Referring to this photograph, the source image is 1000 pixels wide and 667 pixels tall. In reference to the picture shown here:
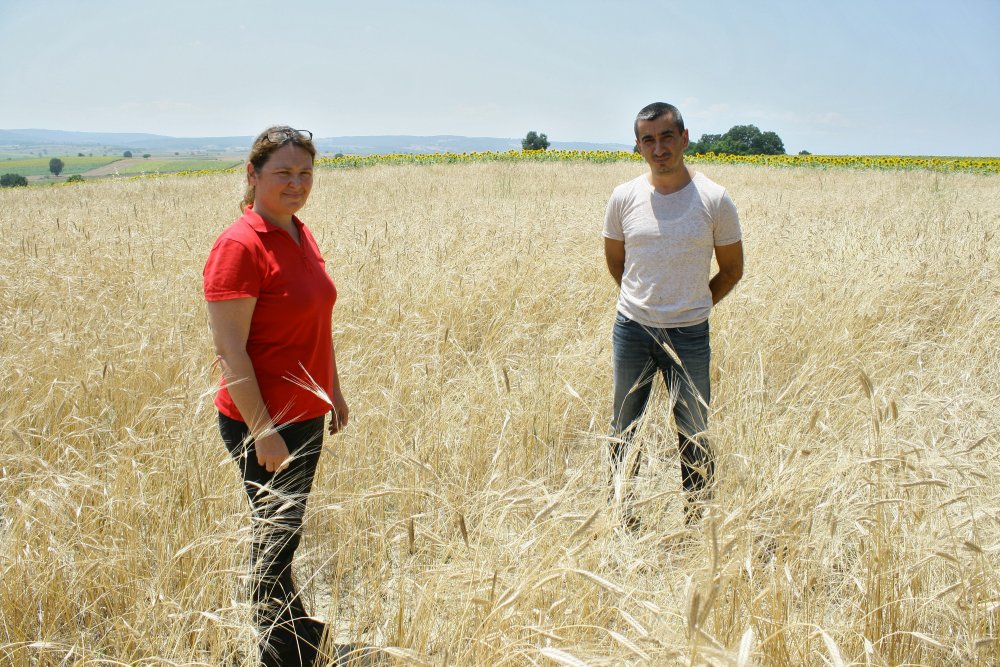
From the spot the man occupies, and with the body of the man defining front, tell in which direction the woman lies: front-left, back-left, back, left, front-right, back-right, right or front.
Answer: front-right

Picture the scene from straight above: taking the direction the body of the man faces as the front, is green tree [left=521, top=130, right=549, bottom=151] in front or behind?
behind

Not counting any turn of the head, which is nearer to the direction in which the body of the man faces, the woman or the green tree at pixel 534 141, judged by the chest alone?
the woman

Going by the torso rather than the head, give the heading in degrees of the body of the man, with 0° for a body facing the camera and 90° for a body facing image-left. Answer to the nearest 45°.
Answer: approximately 0°

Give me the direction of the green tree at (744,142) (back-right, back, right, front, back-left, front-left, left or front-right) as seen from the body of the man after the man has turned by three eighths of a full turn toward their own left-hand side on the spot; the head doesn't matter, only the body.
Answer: front-left

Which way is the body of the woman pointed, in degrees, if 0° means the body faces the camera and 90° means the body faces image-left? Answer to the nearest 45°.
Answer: approximately 315°

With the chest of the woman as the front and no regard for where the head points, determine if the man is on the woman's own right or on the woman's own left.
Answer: on the woman's own left

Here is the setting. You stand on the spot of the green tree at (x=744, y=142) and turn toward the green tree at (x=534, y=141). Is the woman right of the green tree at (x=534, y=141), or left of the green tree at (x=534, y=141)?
left
